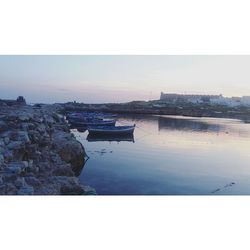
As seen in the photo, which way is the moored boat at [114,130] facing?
to the viewer's right
